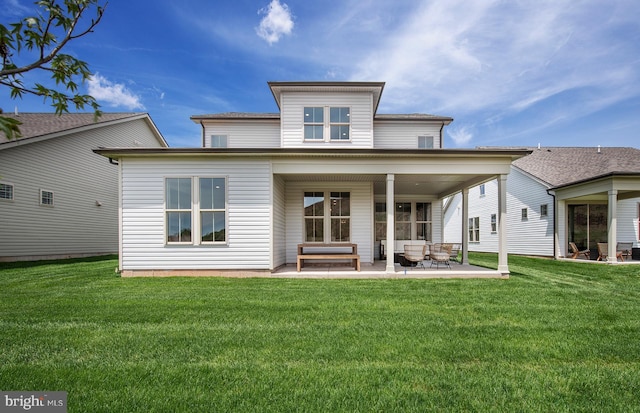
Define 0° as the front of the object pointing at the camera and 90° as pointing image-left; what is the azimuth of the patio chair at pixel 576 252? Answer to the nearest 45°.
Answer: approximately 270°

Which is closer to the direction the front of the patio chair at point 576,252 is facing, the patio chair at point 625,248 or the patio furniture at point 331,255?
the patio chair

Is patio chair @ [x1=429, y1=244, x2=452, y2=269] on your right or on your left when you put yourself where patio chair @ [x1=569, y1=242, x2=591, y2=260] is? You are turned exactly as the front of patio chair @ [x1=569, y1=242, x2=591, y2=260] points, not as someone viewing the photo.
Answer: on your right

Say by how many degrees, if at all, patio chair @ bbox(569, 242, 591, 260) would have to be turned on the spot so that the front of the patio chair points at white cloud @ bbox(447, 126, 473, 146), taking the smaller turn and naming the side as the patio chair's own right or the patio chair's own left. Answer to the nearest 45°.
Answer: approximately 135° to the patio chair's own left

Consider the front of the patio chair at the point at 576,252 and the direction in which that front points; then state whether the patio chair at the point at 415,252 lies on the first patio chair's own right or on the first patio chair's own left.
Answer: on the first patio chair's own right
